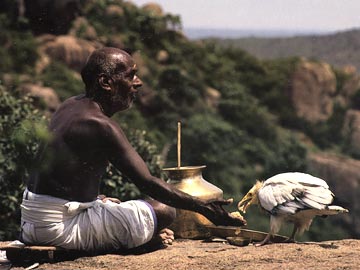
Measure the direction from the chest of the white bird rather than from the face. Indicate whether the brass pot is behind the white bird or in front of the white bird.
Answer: in front

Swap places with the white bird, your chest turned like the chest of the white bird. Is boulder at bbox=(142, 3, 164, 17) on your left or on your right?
on your right

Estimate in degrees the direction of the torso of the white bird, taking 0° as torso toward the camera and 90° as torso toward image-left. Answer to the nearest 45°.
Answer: approximately 90°

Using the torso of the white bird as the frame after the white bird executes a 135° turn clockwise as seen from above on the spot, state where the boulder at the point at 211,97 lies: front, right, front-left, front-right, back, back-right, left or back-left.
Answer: front-left

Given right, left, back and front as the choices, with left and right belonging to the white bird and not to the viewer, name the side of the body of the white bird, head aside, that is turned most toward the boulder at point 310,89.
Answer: right

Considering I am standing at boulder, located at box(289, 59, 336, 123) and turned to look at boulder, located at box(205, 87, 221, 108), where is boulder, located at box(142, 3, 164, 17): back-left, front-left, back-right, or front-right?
front-right
